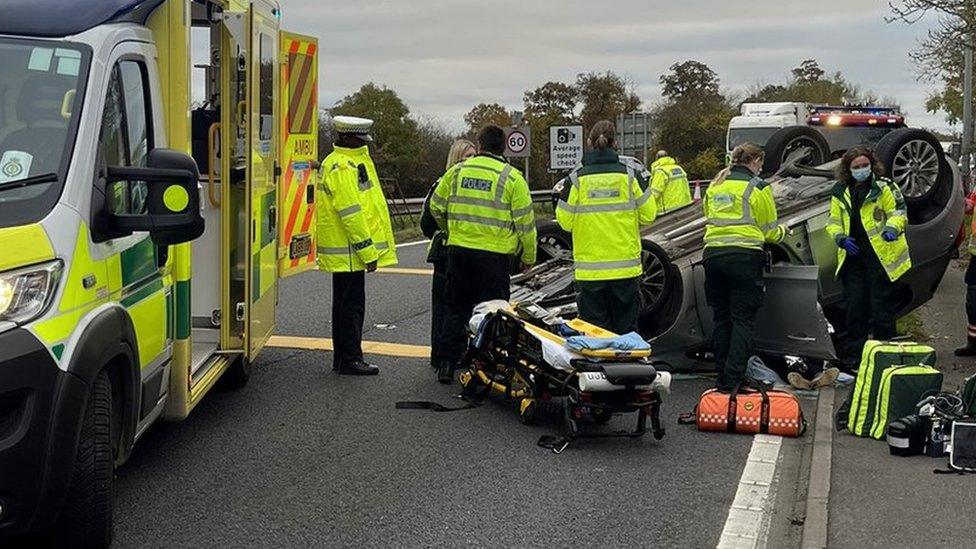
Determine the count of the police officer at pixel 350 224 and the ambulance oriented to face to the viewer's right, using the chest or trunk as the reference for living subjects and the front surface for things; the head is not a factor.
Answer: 1

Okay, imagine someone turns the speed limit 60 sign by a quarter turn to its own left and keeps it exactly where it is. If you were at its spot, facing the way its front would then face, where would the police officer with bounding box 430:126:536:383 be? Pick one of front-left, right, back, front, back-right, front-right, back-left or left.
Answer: right

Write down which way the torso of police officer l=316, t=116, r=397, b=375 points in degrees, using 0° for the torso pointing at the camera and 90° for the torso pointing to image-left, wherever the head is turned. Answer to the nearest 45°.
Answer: approximately 270°

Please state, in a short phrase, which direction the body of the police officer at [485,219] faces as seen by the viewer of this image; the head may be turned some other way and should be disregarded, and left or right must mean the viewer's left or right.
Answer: facing away from the viewer

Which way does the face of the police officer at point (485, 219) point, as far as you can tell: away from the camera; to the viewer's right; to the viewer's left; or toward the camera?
away from the camera

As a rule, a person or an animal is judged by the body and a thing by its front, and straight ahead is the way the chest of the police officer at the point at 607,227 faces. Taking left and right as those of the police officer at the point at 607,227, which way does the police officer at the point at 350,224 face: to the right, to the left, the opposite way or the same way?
to the right

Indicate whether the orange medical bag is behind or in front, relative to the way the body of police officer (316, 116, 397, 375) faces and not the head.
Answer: in front

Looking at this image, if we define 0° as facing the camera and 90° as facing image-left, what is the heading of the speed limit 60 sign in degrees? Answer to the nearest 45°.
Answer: approximately 0°

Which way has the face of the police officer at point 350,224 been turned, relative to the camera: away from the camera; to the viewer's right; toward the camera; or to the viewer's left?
to the viewer's right

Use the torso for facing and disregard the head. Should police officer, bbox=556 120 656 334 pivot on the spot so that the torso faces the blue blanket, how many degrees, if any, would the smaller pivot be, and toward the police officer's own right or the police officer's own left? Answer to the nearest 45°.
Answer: approximately 180°

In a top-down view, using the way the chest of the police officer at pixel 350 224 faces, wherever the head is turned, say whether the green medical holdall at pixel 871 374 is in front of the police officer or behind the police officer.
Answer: in front

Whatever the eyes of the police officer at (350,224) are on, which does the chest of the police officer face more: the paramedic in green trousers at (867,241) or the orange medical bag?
the paramedic in green trousers

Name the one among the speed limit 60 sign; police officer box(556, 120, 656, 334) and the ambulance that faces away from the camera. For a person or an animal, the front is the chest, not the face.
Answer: the police officer

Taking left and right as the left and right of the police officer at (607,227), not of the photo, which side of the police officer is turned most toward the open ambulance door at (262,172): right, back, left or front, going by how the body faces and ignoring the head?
left

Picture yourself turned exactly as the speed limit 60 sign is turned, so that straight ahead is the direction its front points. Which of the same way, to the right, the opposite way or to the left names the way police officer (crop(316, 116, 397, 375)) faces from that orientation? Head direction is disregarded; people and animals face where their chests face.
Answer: to the left

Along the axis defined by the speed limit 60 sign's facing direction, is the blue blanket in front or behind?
in front
